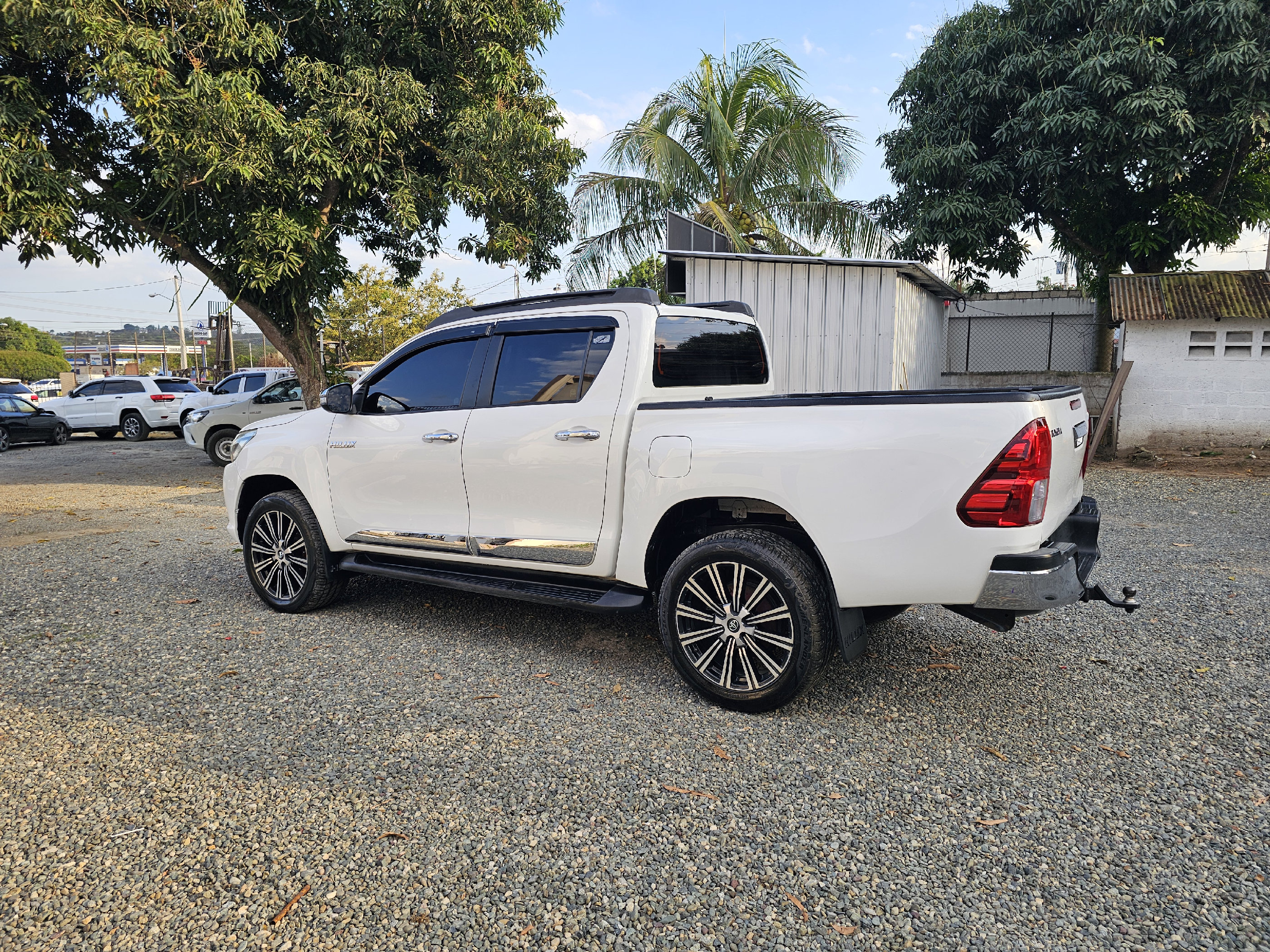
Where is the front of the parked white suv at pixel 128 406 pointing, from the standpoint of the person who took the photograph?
facing away from the viewer and to the left of the viewer

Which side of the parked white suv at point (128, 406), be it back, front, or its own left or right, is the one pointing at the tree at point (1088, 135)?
back

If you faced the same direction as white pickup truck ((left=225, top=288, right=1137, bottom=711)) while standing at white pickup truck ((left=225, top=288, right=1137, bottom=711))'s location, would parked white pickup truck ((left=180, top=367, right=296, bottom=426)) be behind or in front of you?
in front

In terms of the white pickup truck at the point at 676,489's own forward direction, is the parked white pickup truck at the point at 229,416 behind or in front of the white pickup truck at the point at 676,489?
in front

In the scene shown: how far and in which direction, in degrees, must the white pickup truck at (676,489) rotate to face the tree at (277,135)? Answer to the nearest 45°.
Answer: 0° — it already faces it

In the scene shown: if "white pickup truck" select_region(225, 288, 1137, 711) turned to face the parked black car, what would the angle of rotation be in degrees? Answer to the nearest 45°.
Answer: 0° — it already faces it

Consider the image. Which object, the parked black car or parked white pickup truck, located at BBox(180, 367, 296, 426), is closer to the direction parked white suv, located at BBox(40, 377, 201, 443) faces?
the parked black car

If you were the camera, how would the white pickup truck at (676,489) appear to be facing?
facing away from the viewer and to the left of the viewer

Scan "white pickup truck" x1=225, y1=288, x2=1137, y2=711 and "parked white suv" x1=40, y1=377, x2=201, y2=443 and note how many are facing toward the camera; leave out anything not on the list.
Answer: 0

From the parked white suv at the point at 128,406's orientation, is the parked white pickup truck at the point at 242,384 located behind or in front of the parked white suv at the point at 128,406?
behind

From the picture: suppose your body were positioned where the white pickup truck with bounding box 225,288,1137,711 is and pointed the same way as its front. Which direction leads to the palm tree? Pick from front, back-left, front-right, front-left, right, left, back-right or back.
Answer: front-right

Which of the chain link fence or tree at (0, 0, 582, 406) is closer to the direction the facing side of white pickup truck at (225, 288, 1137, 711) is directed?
the tree
